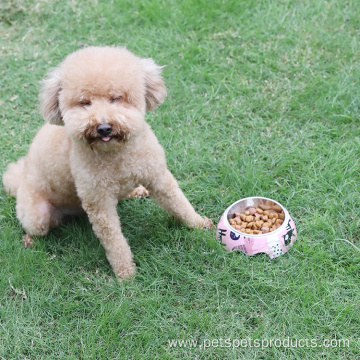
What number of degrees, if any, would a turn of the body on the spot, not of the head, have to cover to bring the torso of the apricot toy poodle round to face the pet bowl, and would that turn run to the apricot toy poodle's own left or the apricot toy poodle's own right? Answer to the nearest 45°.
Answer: approximately 45° to the apricot toy poodle's own left

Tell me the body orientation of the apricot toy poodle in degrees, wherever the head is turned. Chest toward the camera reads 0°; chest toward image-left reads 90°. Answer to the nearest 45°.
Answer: approximately 315°

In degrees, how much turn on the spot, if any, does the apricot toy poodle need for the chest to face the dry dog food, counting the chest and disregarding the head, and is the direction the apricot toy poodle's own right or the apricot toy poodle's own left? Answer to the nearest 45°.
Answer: approximately 45° to the apricot toy poodle's own left
